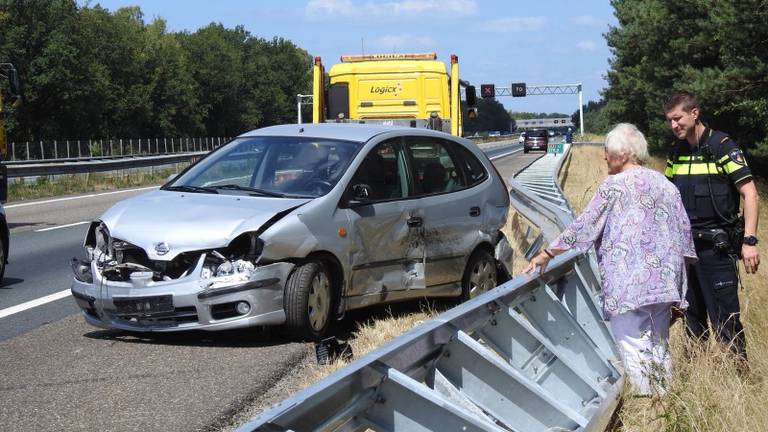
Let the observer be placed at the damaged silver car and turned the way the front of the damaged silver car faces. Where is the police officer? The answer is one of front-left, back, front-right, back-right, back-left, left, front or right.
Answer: left

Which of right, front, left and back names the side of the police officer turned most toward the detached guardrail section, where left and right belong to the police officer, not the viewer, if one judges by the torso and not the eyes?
front

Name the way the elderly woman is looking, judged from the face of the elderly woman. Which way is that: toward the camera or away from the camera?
away from the camera

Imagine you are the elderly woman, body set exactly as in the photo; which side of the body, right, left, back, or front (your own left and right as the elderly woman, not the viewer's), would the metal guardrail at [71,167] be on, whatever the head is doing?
front

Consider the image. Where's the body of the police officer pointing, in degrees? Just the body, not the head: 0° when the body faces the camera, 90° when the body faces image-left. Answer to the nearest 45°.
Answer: approximately 45°

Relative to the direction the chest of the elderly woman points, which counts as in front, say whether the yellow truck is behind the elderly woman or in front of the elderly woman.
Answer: in front

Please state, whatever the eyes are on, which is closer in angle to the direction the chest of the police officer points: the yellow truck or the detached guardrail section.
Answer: the detached guardrail section
